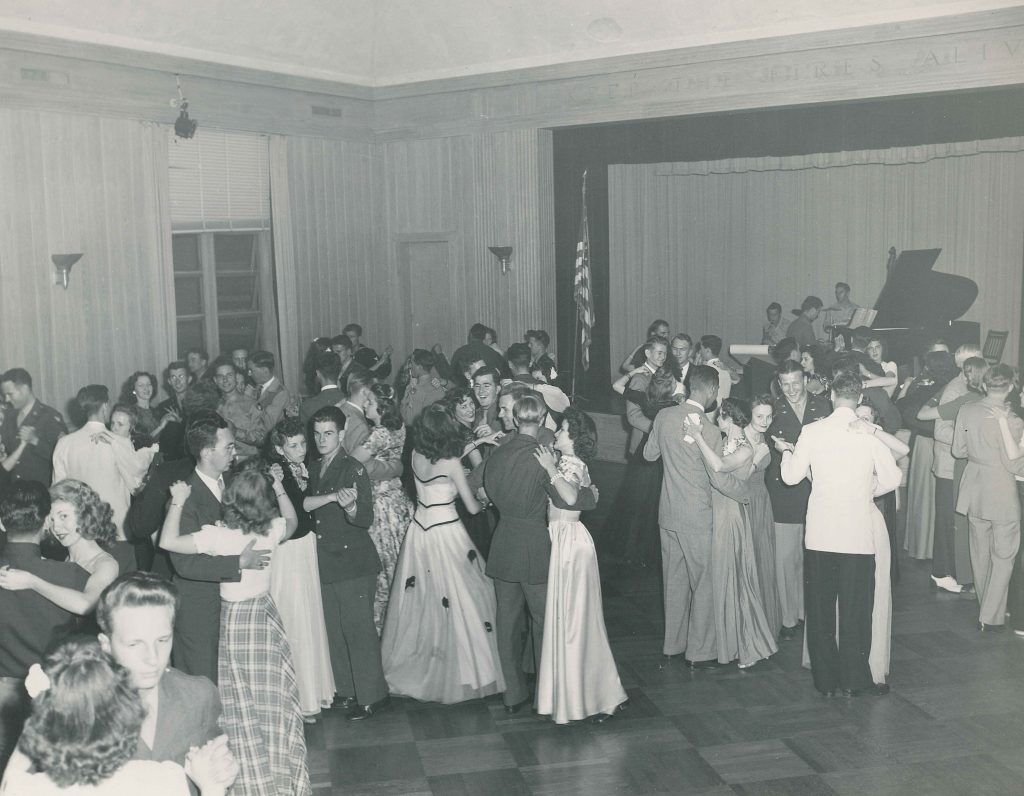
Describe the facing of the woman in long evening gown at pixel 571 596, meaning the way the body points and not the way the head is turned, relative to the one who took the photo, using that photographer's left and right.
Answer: facing to the left of the viewer

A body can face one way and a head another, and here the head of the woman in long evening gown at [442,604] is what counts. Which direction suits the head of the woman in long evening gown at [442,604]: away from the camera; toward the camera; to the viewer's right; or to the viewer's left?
away from the camera

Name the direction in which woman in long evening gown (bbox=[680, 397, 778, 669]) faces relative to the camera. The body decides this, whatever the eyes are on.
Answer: to the viewer's left

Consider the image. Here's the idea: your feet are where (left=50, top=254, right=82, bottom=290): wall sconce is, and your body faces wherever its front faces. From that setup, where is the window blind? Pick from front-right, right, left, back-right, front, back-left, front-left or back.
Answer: left

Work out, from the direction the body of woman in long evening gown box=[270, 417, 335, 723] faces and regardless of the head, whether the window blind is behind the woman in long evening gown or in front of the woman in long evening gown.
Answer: behind

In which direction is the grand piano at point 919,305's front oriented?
to the viewer's left

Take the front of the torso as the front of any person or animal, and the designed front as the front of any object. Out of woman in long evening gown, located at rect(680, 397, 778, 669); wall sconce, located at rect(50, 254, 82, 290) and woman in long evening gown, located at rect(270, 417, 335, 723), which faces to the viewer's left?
woman in long evening gown, located at rect(680, 397, 778, 669)

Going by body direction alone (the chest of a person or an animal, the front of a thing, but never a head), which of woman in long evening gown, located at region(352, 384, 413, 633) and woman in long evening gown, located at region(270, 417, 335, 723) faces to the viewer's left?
woman in long evening gown, located at region(352, 384, 413, 633)

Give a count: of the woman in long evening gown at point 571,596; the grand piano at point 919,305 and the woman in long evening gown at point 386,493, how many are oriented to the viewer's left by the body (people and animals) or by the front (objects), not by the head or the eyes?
3

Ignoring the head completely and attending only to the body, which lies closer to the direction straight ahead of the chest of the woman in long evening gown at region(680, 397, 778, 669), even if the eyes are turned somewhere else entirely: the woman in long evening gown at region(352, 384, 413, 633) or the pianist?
the woman in long evening gown

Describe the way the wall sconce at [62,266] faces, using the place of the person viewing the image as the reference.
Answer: facing the viewer and to the right of the viewer

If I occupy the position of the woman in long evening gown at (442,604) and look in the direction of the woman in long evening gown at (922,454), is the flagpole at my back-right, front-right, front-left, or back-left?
front-left
